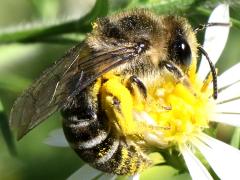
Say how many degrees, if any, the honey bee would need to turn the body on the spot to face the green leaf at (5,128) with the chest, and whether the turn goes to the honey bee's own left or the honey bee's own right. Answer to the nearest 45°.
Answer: approximately 135° to the honey bee's own left

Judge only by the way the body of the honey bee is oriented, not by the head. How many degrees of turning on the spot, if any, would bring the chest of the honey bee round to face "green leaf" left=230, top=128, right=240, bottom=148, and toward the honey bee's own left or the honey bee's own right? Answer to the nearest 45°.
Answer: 0° — it already faces it

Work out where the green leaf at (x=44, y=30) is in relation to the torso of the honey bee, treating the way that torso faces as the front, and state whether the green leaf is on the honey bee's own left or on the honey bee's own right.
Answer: on the honey bee's own left

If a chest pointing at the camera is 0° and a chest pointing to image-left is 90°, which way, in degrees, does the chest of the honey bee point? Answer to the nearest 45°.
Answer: approximately 270°
